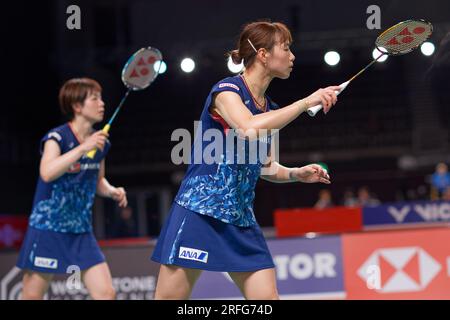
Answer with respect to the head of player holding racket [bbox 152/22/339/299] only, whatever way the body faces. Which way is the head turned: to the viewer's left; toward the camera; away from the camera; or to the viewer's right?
to the viewer's right

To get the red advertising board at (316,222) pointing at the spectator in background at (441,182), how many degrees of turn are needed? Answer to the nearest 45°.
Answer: approximately 180°

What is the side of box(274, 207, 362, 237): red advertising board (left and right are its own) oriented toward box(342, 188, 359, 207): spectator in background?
back

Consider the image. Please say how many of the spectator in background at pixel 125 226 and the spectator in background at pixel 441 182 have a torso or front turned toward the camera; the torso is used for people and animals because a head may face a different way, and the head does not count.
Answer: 2

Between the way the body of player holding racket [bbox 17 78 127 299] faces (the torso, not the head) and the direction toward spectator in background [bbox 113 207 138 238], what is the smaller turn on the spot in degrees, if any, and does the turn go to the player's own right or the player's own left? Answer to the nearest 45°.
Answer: approximately 135° to the player's own left

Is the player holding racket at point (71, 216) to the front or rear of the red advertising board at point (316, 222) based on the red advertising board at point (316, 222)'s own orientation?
to the front

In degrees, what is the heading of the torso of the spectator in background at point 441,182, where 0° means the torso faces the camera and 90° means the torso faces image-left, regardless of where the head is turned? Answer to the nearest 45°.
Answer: approximately 0°

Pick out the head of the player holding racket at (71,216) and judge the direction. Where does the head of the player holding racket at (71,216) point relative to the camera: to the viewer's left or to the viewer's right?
to the viewer's right

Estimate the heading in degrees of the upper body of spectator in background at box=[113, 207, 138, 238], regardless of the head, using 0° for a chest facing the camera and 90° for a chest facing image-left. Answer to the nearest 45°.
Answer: approximately 0°

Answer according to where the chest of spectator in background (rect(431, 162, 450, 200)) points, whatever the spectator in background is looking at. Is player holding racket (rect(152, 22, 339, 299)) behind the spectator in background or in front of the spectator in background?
in front

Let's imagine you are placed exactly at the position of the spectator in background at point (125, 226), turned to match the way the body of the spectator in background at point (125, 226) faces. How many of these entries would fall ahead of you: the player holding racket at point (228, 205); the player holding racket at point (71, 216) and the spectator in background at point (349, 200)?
2

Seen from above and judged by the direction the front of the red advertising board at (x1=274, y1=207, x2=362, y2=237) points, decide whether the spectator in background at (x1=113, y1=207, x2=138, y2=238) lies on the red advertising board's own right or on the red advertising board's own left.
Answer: on the red advertising board's own right

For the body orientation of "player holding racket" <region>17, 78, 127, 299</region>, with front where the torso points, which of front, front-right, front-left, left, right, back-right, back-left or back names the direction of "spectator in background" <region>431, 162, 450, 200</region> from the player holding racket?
left

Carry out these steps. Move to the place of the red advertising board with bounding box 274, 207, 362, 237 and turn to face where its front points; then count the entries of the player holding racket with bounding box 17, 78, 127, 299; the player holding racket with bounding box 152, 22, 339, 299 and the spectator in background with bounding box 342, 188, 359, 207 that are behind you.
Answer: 1
